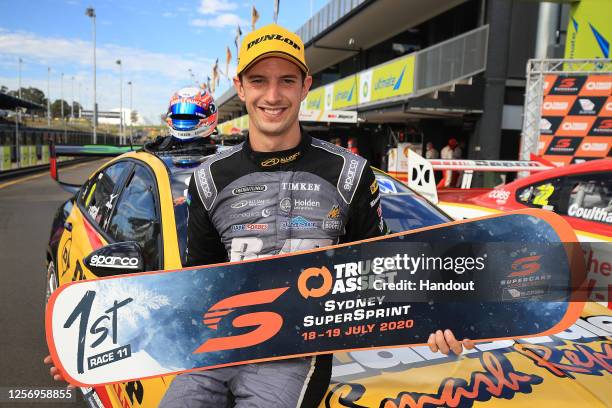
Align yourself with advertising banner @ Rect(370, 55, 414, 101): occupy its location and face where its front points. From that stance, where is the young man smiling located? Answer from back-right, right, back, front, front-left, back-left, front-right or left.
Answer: front-left

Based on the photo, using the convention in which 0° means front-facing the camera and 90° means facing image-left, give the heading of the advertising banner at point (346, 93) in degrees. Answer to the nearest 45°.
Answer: approximately 45°

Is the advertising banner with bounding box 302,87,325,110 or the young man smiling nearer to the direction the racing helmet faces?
the young man smiling

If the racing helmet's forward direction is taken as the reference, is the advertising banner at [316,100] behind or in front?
behind

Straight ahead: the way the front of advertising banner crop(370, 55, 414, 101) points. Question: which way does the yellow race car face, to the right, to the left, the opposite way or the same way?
to the left

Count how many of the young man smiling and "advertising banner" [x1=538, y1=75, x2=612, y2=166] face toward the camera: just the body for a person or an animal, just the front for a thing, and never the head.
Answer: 2

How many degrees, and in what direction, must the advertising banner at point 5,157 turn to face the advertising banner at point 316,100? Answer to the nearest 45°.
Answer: approximately 45° to its left

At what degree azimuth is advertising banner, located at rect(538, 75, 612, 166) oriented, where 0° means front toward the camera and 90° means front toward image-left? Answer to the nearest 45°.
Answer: approximately 0°

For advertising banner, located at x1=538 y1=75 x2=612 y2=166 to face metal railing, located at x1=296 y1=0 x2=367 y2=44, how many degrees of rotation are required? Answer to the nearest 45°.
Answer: approximately 135° to its right

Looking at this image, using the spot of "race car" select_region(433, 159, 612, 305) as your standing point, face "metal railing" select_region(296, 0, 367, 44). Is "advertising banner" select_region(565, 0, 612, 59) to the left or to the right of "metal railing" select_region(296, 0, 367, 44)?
right

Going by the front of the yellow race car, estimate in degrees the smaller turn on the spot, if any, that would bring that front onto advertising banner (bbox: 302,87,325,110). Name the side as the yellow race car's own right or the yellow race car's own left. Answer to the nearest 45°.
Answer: approximately 135° to the yellow race car's own left

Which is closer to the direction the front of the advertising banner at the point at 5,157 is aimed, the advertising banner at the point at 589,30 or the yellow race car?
the advertising banner

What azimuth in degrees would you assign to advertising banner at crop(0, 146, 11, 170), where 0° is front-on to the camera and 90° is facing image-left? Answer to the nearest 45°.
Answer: approximately 315°
